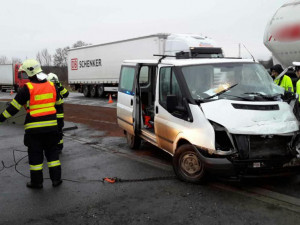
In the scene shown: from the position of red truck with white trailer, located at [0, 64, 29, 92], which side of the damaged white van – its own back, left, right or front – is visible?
back

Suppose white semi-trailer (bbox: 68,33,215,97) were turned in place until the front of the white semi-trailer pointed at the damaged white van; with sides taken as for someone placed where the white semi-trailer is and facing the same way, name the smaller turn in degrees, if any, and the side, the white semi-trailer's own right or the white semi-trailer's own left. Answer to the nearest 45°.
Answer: approximately 45° to the white semi-trailer's own right

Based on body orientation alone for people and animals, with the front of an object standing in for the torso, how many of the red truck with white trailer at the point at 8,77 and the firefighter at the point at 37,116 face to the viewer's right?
1

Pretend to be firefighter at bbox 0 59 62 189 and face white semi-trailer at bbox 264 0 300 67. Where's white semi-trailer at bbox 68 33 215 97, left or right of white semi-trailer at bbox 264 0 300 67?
left

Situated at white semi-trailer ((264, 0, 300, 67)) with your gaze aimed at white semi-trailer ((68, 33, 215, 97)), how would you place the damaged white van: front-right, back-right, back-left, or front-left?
back-left

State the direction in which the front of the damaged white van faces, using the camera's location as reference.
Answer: facing the viewer and to the right of the viewer
